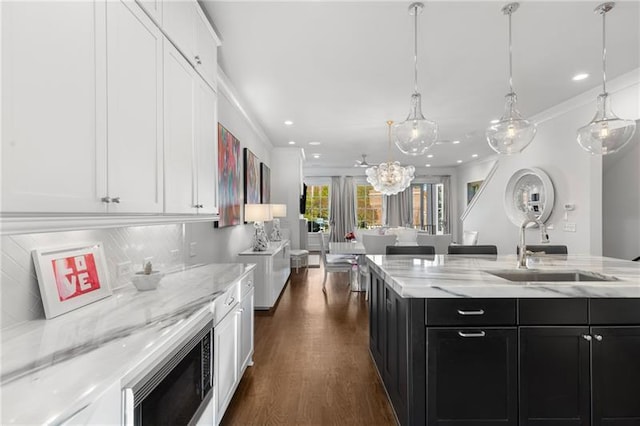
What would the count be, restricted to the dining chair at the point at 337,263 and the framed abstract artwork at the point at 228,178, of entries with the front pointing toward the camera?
0

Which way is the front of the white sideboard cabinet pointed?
to the viewer's right

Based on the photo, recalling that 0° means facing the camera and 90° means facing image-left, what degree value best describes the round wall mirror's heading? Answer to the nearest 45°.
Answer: approximately 45°

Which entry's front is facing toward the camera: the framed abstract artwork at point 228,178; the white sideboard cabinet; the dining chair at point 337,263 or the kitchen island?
the kitchen island

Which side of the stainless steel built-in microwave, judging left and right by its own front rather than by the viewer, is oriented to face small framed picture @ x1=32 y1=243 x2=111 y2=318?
back

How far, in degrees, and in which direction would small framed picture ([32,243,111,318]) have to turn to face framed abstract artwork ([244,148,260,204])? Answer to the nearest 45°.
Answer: approximately 90° to its left

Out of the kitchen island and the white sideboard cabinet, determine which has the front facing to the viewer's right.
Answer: the white sideboard cabinet

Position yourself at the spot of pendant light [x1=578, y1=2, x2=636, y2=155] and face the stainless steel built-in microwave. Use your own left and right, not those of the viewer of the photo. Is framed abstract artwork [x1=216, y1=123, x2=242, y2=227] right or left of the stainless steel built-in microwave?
right

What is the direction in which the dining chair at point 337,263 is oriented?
to the viewer's right

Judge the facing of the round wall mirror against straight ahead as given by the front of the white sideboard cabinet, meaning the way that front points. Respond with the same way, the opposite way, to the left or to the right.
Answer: the opposite way

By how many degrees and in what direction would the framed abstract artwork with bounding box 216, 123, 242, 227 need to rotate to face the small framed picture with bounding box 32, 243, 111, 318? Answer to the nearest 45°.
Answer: approximately 90° to its right

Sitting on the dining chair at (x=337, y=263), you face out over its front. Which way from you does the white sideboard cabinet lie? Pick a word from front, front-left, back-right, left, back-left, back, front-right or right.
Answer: back-right

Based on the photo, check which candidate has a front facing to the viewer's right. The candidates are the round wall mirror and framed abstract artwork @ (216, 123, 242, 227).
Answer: the framed abstract artwork
